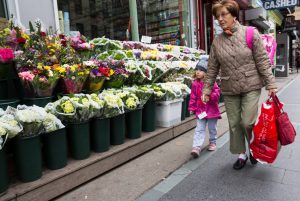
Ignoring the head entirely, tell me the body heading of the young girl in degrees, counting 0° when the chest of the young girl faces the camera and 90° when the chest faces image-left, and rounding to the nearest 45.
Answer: approximately 45°

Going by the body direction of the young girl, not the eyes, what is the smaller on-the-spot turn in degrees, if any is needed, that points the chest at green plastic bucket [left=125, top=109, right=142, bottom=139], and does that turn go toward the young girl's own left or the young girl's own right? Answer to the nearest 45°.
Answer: approximately 45° to the young girl's own right

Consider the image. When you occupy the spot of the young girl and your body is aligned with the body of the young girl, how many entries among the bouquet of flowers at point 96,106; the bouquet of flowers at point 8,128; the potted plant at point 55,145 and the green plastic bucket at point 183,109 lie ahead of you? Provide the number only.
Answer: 3

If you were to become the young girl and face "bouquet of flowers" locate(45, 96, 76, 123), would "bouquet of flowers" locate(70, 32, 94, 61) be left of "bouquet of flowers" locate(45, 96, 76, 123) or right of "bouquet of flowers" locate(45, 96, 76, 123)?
right

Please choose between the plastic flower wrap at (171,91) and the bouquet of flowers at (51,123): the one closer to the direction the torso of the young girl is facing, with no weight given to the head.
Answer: the bouquet of flowers

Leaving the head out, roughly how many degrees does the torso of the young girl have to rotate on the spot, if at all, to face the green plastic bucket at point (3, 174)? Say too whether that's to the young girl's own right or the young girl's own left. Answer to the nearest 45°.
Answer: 0° — they already face it

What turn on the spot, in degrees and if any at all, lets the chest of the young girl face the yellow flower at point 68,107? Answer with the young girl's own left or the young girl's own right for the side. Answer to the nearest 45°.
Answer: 0° — they already face it
